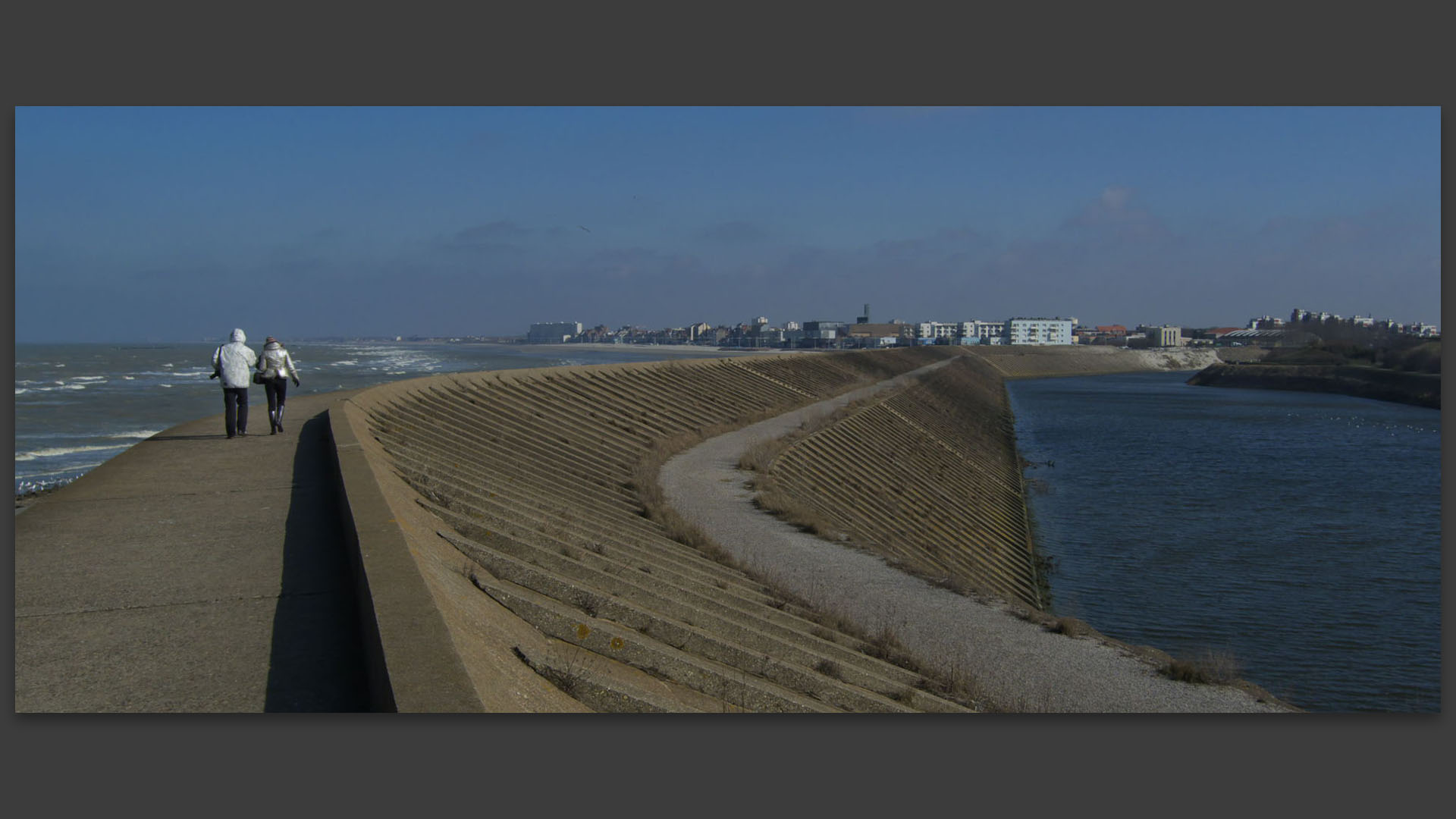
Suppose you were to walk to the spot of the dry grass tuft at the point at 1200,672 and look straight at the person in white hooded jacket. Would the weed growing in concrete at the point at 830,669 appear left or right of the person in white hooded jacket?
left

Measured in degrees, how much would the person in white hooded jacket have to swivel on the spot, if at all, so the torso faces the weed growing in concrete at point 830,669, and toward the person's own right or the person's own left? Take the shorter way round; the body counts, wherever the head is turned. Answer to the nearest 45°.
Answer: approximately 135° to the person's own right

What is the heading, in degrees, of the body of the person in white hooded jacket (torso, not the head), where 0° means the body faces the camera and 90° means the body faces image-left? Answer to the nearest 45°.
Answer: approximately 180°

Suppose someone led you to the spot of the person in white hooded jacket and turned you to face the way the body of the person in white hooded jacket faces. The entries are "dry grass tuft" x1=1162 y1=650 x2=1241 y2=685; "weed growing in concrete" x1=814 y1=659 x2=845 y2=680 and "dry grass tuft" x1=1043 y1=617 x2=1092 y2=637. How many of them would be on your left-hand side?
0

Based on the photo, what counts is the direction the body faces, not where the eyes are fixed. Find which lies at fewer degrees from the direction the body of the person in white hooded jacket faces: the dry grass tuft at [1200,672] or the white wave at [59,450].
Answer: the white wave

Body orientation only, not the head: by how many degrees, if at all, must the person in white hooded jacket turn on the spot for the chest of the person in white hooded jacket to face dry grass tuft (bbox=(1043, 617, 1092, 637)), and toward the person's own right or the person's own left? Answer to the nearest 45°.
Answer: approximately 135° to the person's own right
